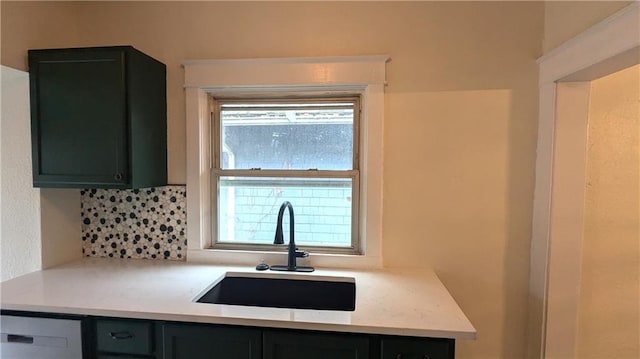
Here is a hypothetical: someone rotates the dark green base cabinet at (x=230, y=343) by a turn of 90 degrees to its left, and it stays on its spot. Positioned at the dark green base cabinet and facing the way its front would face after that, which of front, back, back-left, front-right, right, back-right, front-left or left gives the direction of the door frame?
front

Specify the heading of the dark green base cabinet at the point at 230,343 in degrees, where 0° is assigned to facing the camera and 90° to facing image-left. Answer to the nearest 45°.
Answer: approximately 0°
